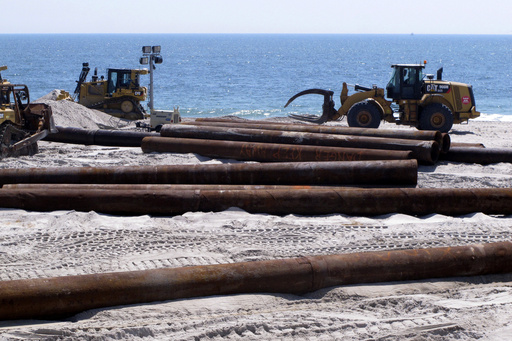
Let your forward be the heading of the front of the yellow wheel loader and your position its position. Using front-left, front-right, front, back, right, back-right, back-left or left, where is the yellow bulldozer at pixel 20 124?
front-left

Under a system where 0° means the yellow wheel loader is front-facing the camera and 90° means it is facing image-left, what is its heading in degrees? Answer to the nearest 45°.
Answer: approximately 90°

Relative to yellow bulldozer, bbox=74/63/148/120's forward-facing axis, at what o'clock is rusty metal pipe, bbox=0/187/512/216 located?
The rusty metal pipe is roughly at 9 o'clock from the yellow bulldozer.

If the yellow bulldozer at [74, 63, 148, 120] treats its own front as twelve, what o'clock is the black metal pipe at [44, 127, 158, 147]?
The black metal pipe is roughly at 9 o'clock from the yellow bulldozer.

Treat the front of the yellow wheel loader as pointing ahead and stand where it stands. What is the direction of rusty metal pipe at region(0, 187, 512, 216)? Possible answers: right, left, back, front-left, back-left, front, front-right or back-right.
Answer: left

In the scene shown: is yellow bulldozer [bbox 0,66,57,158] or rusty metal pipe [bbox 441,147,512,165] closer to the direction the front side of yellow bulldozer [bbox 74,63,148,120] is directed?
the yellow bulldozer

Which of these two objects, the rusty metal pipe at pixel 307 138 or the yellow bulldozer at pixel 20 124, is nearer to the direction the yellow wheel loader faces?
the yellow bulldozer

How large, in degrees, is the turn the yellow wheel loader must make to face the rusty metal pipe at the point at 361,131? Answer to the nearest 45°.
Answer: approximately 90° to its left

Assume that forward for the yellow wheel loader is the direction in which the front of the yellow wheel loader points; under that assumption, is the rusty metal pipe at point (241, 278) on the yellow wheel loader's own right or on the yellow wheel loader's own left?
on the yellow wheel loader's own left

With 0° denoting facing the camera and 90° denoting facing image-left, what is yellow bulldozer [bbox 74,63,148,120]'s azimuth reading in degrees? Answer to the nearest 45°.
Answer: approximately 90°
